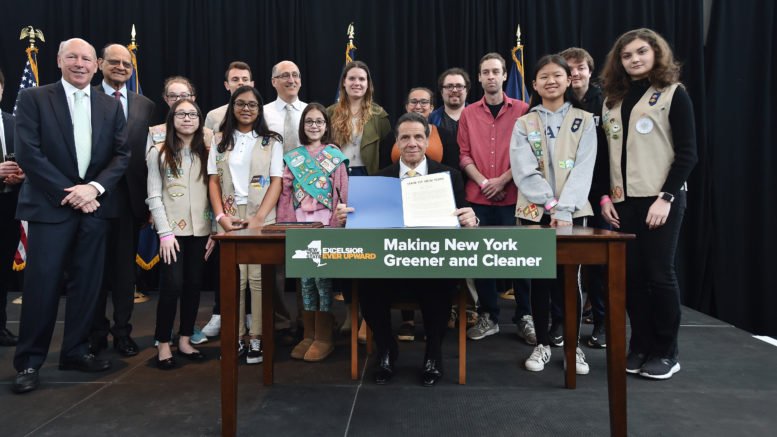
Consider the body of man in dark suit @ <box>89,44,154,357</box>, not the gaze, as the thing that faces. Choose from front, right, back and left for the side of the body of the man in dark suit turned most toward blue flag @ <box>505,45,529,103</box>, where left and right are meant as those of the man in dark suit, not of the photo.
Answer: left

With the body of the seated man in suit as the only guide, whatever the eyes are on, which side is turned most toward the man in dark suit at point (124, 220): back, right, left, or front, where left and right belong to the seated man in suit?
right

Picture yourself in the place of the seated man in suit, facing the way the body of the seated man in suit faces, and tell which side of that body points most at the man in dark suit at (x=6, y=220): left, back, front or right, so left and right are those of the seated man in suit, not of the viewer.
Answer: right

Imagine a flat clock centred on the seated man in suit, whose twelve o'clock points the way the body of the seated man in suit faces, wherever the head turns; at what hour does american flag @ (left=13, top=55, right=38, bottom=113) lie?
The american flag is roughly at 4 o'clock from the seated man in suit.

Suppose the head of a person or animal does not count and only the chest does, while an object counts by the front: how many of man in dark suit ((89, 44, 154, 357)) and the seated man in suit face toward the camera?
2

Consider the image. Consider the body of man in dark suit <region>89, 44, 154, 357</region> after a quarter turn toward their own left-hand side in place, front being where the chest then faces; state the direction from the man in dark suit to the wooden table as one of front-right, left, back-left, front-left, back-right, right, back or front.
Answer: front-right

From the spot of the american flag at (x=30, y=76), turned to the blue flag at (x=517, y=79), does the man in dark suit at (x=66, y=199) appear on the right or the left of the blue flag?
right

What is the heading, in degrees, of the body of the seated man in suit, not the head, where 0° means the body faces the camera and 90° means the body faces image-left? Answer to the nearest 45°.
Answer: approximately 0°

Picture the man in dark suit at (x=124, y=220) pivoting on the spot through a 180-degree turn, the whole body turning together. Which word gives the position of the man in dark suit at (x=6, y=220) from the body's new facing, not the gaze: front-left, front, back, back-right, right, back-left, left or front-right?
front-left
